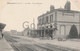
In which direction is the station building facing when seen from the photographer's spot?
facing the viewer and to the left of the viewer
